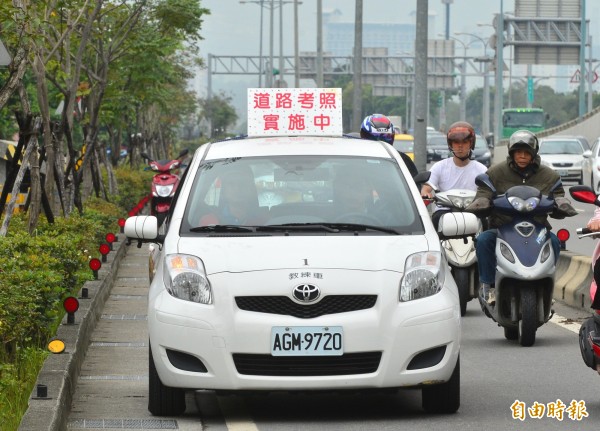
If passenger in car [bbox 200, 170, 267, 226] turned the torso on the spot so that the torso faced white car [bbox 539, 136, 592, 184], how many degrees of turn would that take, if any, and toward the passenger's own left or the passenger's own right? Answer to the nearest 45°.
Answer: approximately 180°

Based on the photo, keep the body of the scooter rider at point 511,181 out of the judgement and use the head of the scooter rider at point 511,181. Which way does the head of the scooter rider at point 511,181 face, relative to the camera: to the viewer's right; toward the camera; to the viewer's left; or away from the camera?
toward the camera

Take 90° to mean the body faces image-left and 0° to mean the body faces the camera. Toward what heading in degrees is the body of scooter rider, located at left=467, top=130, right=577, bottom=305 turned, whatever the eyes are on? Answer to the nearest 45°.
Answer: approximately 0°

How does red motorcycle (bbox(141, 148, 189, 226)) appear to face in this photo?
toward the camera

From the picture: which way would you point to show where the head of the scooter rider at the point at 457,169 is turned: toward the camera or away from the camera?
toward the camera

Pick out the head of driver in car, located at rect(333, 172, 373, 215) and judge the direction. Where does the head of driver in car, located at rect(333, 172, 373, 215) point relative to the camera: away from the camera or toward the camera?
toward the camera

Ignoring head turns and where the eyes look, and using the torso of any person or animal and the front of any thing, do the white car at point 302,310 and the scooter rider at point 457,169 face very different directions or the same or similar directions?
same or similar directions

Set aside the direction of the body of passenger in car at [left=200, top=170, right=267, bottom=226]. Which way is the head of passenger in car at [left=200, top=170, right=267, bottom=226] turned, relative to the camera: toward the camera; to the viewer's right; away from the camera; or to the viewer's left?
toward the camera

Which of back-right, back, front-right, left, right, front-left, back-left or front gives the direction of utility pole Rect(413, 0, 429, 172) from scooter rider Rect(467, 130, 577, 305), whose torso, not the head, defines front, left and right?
back

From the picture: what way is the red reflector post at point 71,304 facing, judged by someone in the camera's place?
facing the viewer

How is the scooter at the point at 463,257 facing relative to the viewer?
toward the camera

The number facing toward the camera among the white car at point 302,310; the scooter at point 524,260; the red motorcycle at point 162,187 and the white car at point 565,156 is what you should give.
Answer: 4

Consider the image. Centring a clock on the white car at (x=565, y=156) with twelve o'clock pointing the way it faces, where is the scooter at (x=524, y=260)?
The scooter is roughly at 12 o'clock from the white car.

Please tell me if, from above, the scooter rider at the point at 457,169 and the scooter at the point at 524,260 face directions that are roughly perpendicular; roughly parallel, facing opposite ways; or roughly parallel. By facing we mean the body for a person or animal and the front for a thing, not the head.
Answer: roughly parallel

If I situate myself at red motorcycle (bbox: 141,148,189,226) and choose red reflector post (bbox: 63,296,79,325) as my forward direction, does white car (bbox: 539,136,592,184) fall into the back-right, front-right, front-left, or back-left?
back-left

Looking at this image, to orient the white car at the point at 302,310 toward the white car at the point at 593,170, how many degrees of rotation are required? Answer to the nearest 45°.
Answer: approximately 180°

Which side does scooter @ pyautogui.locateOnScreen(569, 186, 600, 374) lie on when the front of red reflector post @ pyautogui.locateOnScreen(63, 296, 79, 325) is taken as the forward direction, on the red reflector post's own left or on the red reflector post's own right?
on the red reflector post's own left
